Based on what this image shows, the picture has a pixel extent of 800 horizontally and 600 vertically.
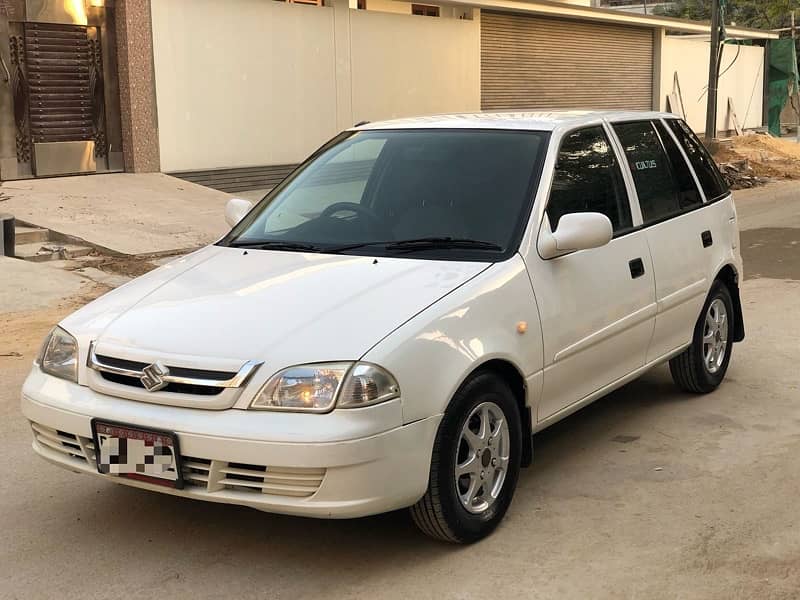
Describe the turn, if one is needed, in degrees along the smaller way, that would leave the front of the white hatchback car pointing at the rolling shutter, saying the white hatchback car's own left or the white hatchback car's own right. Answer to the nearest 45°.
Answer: approximately 135° to the white hatchback car's own right

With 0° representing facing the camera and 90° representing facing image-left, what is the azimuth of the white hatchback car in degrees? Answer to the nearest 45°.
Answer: approximately 45°

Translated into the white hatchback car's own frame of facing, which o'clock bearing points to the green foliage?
The green foliage is roughly at 5 o'clock from the white hatchback car.

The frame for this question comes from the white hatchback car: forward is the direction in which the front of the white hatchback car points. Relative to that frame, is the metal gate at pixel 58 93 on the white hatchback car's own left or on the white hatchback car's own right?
on the white hatchback car's own right

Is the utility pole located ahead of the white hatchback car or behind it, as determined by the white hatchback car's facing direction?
behind

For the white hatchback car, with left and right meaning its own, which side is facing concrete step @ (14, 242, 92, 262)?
right
